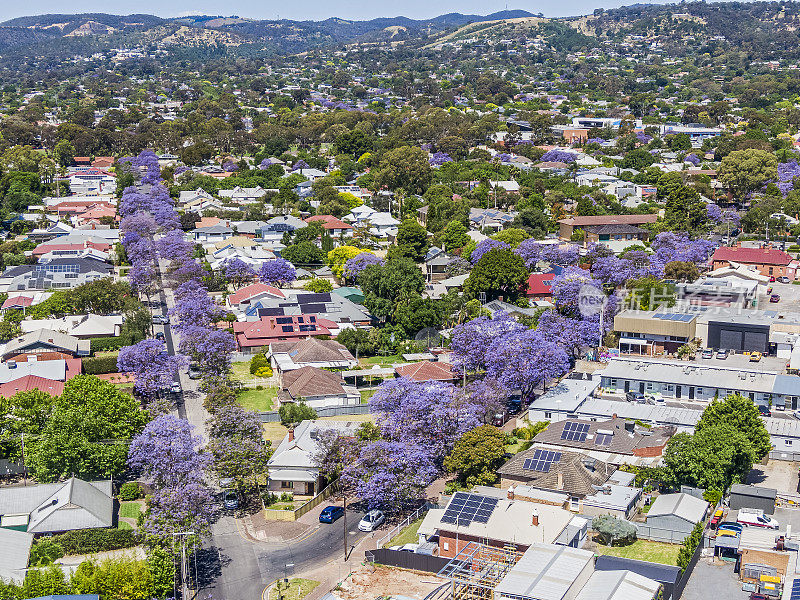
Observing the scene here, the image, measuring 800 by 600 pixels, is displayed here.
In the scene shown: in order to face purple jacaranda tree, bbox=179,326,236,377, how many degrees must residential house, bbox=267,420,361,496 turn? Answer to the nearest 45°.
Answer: approximately 180°

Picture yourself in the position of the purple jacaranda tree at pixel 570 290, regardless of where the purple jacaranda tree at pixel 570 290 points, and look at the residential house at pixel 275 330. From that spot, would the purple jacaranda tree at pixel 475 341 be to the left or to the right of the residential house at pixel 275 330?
left

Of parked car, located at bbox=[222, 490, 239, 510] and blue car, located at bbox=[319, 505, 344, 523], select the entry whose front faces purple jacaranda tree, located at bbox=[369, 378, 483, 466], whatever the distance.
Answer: the blue car

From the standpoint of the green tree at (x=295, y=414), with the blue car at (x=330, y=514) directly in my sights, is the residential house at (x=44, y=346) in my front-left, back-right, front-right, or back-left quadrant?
back-right

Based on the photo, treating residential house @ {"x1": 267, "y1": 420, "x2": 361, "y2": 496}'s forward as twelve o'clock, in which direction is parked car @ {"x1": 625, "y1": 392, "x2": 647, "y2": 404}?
The parked car is roughly at 8 o'clock from the residential house.

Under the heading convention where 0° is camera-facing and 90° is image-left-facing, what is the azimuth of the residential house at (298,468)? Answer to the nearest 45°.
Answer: approximately 0°

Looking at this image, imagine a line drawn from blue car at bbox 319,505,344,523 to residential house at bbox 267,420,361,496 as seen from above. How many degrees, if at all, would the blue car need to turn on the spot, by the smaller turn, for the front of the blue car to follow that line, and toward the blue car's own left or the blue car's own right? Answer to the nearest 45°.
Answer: approximately 90° to the blue car's own left

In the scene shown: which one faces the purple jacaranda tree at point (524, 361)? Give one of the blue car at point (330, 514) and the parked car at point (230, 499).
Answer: the blue car

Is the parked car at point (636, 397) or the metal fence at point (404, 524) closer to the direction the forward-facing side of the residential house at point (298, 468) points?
the metal fence
